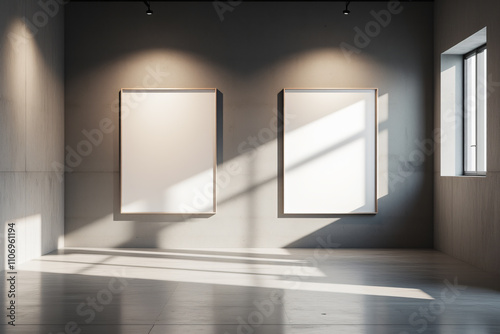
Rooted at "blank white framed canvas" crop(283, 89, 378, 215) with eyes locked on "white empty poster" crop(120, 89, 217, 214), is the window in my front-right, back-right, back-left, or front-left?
back-left

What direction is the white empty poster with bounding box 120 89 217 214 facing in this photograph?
toward the camera

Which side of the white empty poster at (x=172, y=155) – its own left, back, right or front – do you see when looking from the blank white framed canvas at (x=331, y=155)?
left

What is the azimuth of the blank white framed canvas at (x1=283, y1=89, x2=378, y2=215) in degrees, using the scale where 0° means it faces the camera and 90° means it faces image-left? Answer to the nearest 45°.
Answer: approximately 0°

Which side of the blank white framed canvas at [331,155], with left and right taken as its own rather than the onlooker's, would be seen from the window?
left

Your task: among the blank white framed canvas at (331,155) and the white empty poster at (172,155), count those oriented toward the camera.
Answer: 2

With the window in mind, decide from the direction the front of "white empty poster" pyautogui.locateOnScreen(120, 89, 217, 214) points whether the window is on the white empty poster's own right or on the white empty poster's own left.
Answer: on the white empty poster's own left

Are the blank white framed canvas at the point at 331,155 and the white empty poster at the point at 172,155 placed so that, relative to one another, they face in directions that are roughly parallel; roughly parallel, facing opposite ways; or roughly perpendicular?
roughly parallel

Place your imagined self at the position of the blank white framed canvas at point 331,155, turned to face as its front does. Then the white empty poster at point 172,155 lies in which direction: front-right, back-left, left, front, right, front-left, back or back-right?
right
